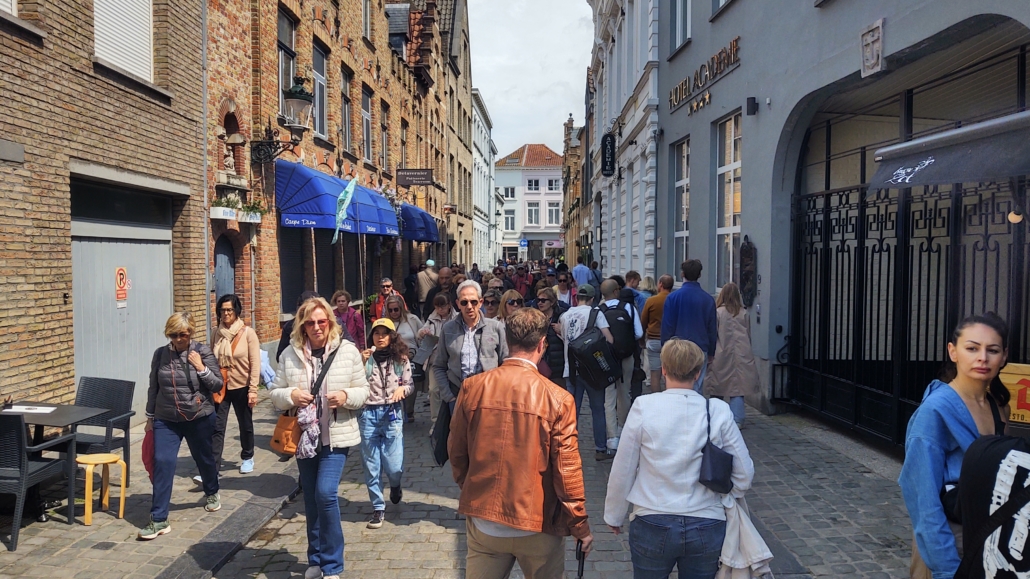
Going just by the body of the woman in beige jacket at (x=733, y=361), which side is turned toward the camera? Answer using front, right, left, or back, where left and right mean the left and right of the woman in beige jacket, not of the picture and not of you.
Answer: back

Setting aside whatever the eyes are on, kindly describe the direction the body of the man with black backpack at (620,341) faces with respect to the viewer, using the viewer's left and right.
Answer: facing away from the viewer

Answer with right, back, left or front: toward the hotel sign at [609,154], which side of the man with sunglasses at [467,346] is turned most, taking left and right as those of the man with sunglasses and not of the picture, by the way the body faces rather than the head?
back

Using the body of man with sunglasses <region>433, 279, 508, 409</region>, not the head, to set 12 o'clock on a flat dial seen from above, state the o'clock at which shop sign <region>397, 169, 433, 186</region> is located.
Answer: The shop sign is roughly at 6 o'clock from the man with sunglasses.

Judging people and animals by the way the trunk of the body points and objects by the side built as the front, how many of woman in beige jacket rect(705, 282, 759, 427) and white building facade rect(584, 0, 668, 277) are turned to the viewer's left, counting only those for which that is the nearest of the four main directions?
1

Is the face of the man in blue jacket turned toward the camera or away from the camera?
away from the camera

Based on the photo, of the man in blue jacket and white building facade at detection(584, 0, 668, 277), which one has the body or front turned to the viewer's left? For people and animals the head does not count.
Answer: the white building facade

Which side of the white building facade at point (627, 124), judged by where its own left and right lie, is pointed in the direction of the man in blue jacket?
left

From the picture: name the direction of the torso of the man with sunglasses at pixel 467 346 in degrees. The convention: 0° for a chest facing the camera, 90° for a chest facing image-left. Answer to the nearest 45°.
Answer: approximately 0°

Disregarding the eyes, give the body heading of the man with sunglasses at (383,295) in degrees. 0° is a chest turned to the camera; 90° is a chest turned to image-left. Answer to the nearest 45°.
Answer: approximately 0°

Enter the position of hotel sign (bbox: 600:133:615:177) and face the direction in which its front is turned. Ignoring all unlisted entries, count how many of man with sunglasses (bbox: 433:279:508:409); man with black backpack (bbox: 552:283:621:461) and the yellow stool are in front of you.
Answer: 3
